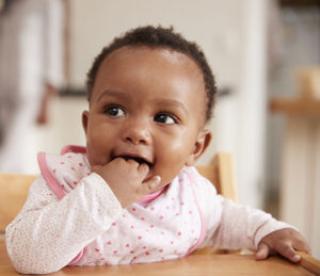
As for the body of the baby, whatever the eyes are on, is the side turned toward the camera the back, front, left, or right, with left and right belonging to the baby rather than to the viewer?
front
